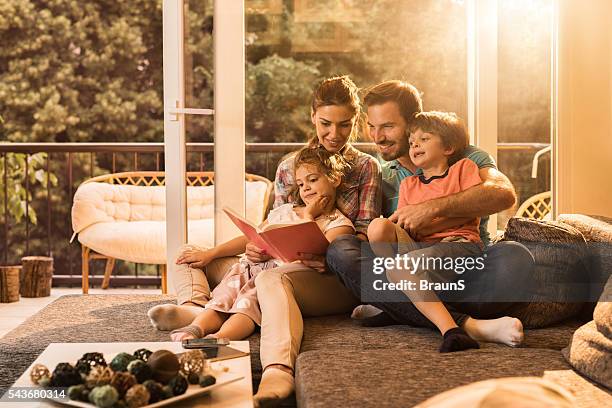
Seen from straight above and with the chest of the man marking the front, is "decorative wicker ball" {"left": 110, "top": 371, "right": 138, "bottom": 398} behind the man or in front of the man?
in front

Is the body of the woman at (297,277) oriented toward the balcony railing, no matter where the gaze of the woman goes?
no

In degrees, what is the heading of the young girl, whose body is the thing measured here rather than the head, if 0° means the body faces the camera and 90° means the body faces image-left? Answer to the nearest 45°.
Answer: approximately 45°

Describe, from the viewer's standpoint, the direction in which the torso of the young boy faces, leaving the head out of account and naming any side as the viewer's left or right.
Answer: facing the viewer and to the left of the viewer

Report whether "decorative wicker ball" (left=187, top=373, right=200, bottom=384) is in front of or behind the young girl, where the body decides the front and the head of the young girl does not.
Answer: in front

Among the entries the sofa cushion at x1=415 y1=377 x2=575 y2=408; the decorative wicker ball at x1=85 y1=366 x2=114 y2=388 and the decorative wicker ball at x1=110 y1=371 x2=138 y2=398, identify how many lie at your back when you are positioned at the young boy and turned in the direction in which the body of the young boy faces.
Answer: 0

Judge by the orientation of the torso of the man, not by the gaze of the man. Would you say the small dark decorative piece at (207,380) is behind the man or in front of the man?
in front

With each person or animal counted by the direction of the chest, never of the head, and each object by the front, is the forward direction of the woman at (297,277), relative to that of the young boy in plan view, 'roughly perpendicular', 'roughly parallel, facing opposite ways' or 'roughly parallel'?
roughly parallel

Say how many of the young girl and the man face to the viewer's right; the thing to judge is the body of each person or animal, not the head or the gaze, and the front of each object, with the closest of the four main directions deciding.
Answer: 0

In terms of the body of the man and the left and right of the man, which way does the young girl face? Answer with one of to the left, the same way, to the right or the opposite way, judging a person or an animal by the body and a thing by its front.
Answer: the same way
